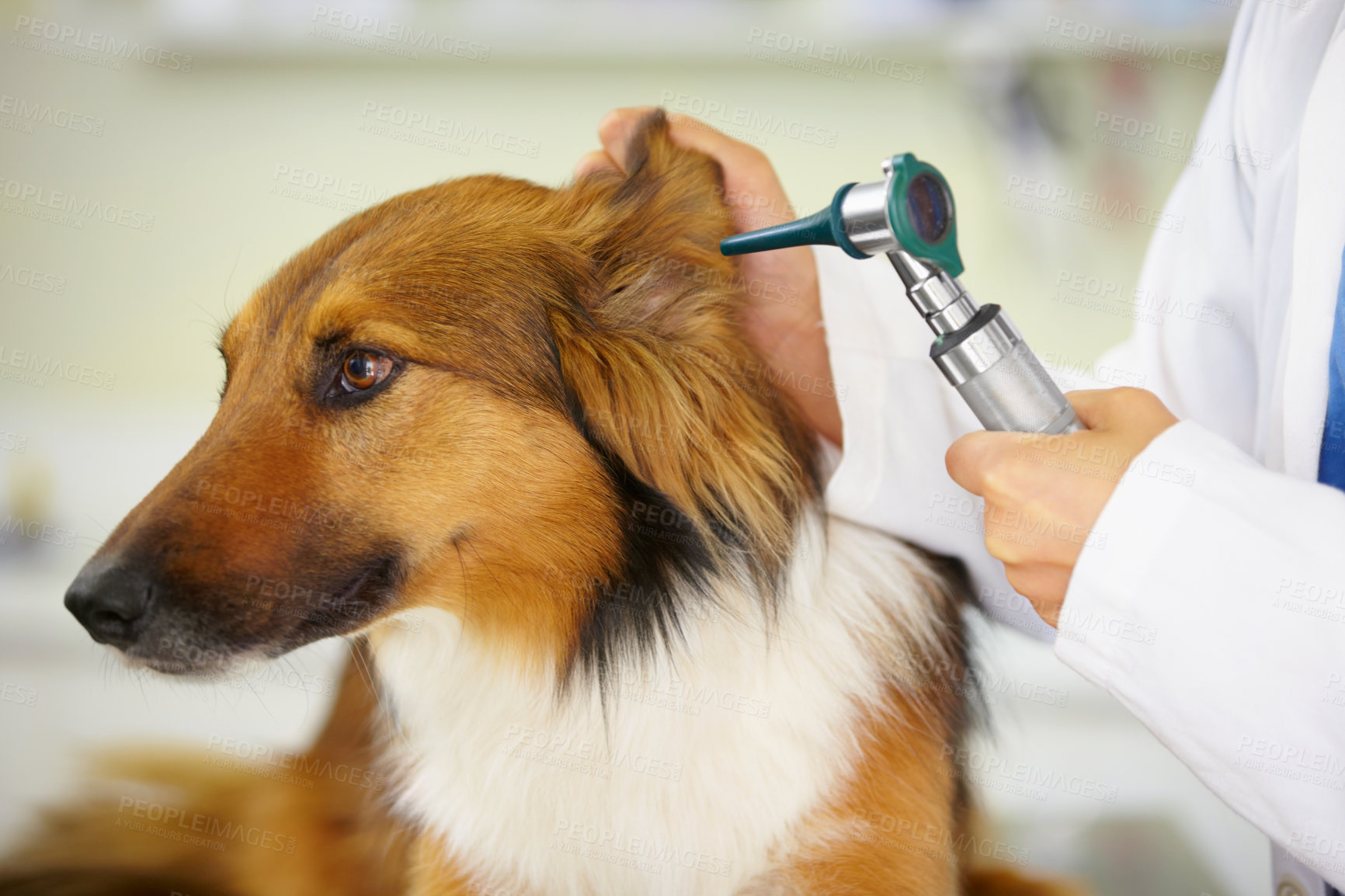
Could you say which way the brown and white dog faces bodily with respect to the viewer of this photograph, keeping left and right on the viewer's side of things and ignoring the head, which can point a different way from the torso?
facing the viewer and to the left of the viewer
